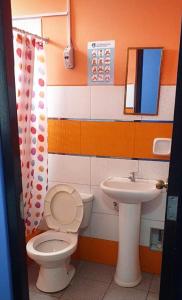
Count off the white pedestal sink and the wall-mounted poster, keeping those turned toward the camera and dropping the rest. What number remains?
2

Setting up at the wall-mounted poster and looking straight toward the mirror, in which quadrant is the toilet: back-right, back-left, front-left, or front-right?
back-right

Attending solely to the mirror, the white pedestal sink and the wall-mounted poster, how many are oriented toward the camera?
3

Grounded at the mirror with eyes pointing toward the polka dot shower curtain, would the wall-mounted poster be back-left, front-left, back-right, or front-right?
front-right

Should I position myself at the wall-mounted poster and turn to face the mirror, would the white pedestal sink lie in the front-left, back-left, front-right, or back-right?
front-right

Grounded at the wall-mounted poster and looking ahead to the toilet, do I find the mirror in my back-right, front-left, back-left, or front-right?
back-left

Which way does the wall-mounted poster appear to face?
toward the camera

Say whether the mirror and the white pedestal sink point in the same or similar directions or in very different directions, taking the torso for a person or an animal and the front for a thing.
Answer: same or similar directions

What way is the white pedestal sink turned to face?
toward the camera

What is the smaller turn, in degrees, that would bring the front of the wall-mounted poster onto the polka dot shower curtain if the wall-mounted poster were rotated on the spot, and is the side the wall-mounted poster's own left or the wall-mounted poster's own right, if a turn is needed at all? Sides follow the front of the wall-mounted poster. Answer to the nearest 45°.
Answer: approximately 90° to the wall-mounted poster's own right
